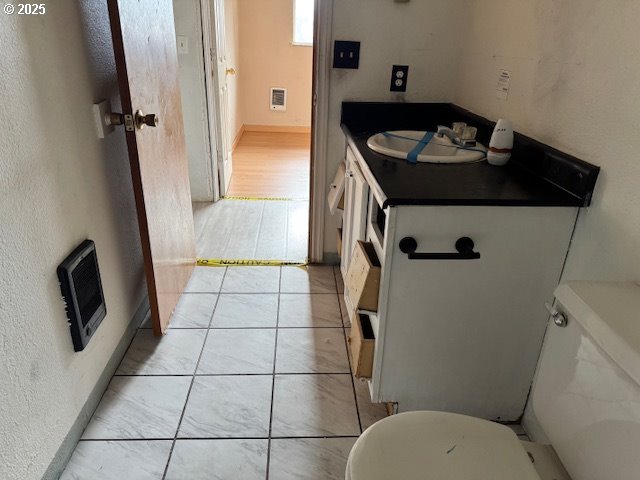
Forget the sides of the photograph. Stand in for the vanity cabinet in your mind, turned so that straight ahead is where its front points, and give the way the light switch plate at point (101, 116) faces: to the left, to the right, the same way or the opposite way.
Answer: the opposite way

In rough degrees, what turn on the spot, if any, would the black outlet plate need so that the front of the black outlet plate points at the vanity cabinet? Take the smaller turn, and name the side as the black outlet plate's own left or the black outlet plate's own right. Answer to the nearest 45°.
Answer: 0° — it already faces it

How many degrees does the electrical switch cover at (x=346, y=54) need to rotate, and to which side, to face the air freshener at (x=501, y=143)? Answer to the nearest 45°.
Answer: approximately 45° to its left

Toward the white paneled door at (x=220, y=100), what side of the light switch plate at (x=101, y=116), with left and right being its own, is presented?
left

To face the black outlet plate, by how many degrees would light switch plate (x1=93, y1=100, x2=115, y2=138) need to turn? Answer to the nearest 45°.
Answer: approximately 45° to its left

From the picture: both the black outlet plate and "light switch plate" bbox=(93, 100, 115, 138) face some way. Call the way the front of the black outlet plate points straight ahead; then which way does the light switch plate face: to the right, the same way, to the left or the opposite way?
to the left

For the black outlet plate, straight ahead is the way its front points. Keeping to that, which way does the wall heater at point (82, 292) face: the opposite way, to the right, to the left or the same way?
to the left

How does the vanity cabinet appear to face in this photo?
to the viewer's left

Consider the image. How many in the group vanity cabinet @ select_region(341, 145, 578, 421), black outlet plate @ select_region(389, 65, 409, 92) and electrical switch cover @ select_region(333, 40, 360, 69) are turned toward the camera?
2
